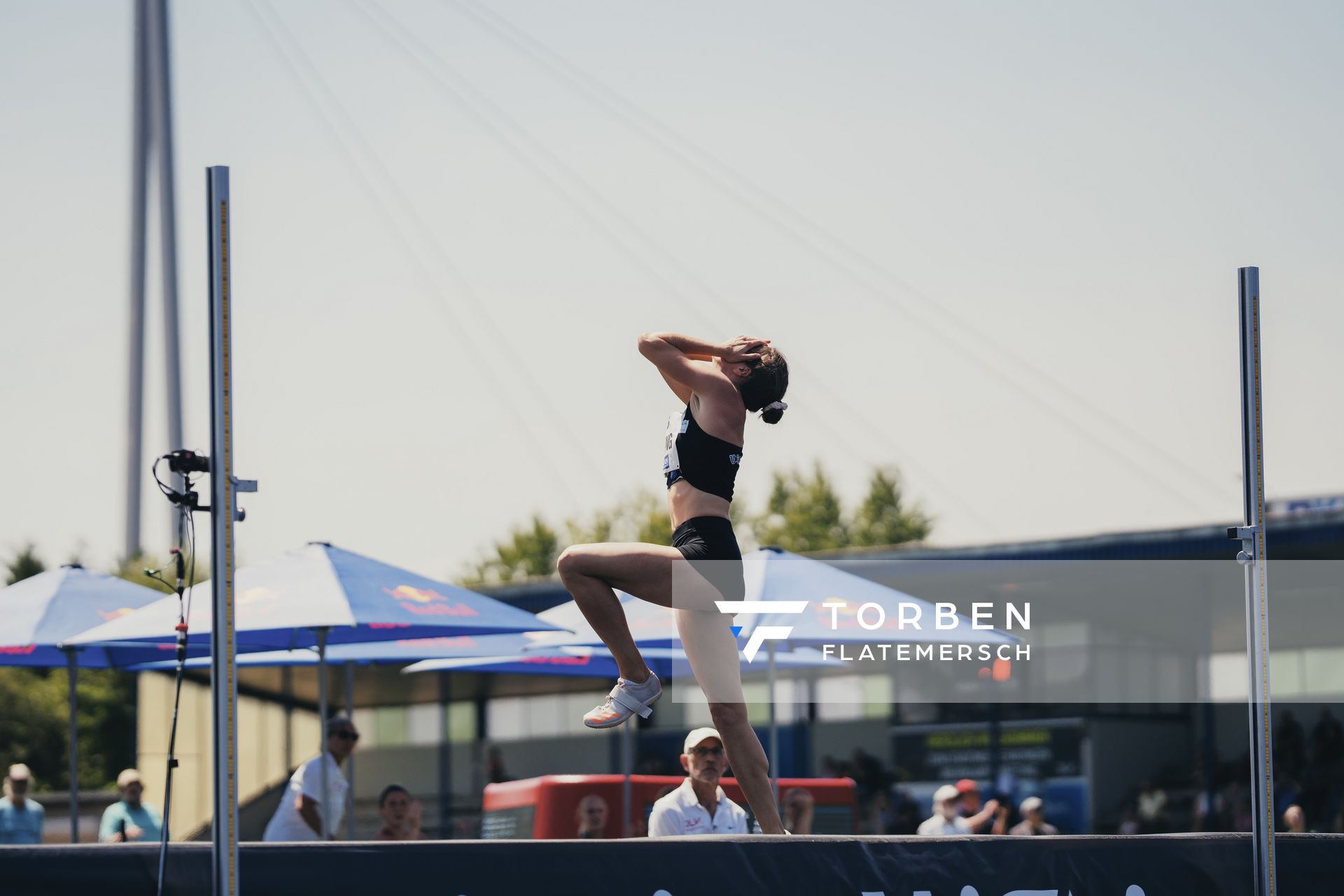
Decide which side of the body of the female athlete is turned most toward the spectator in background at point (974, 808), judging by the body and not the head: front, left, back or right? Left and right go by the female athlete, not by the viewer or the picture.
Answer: right

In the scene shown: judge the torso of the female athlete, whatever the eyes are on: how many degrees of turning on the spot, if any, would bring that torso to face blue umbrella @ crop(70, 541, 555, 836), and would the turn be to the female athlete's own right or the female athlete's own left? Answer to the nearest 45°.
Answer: approximately 45° to the female athlete's own right

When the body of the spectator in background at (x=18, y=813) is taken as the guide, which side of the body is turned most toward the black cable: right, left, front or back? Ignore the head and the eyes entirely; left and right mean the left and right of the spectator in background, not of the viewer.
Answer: front

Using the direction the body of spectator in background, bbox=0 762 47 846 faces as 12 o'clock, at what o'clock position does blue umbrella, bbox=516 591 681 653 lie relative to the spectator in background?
The blue umbrella is roughly at 8 o'clock from the spectator in background.

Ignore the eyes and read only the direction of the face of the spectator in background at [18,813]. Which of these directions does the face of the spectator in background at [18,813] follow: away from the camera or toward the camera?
toward the camera

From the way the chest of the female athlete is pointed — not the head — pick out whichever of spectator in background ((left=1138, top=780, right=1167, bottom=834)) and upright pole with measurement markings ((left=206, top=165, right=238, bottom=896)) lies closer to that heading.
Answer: the upright pole with measurement markings

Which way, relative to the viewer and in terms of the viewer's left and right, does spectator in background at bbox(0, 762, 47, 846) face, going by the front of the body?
facing the viewer

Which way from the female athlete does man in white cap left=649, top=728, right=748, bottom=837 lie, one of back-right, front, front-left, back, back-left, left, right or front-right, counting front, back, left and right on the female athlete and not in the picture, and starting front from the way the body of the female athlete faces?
right

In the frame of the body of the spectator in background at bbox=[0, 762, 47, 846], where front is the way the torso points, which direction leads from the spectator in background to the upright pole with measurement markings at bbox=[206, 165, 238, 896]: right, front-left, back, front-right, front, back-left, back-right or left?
front

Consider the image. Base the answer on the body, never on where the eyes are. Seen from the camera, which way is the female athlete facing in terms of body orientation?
to the viewer's left

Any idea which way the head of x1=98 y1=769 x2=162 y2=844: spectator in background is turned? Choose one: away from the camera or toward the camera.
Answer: toward the camera

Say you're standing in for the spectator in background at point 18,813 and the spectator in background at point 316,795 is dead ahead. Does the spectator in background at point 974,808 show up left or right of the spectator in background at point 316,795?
left

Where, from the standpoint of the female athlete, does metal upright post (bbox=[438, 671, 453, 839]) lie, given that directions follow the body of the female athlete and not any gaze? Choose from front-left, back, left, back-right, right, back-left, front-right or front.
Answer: right

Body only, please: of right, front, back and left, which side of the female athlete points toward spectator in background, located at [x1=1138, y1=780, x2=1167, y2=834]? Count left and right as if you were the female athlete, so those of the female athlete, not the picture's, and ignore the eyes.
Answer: right

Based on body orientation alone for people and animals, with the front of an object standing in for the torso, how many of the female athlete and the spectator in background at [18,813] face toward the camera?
1
